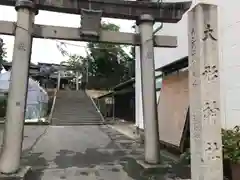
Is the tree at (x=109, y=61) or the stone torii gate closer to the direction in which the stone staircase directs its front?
the stone torii gate

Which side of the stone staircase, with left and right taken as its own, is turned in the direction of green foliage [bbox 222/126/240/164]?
front

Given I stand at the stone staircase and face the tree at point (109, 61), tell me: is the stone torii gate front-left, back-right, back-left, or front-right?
back-right

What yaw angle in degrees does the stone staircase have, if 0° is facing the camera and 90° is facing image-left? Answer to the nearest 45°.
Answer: approximately 0°

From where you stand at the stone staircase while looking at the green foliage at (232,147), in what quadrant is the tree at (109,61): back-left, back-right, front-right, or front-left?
back-left

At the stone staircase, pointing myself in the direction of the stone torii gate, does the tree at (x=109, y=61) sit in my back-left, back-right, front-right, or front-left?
back-left

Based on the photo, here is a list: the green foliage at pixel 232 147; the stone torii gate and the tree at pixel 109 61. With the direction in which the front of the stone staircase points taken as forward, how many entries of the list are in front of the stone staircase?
2
